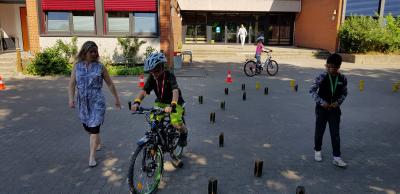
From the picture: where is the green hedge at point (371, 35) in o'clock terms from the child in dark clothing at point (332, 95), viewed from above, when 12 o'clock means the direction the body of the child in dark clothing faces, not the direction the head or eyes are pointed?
The green hedge is roughly at 6 o'clock from the child in dark clothing.

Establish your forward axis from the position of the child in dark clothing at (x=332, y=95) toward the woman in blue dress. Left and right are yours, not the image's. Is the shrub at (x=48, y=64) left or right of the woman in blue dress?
right

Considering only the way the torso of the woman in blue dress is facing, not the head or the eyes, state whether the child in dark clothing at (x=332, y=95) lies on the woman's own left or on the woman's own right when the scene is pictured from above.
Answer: on the woman's own left

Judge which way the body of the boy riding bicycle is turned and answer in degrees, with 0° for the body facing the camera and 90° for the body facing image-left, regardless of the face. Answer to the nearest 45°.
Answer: approximately 45°

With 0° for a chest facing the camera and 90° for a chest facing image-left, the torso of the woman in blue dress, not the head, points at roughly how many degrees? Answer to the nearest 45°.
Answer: approximately 0°

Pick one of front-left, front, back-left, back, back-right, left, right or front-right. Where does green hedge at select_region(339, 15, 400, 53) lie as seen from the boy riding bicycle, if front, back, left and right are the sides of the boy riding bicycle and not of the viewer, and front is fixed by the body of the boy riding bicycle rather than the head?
back
